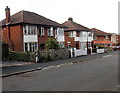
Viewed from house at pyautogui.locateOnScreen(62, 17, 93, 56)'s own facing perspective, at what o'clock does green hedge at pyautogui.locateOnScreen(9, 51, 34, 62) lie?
The green hedge is roughly at 2 o'clock from the house.

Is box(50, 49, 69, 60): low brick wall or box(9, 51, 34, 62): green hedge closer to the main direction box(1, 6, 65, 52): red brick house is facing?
the low brick wall

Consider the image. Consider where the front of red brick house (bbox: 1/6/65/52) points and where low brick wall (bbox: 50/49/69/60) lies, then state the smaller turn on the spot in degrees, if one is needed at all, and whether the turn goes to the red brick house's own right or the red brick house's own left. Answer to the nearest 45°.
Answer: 0° — it already faces it

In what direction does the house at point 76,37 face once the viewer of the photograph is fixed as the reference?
facing the viewer and to the right of the viewer

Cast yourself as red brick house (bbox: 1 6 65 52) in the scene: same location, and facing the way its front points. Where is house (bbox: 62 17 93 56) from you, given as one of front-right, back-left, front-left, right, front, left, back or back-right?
left

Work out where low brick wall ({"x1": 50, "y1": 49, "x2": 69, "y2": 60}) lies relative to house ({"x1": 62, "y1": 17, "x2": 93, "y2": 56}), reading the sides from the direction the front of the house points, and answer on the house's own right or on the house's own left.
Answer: on the house's own right

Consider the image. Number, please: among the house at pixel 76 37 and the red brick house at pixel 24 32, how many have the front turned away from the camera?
0

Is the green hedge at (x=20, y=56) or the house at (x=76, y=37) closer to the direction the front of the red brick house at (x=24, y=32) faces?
the green hedge

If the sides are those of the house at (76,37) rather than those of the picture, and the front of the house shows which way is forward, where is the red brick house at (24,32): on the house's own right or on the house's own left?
on the house's own right
